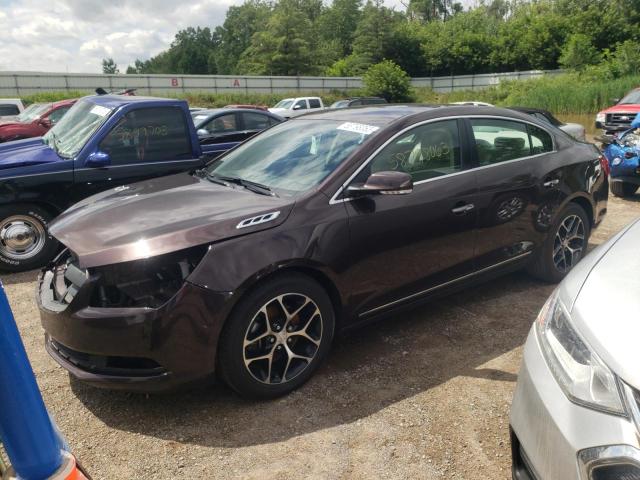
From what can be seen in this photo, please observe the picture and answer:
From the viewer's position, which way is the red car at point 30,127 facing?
facing the viewer and to the left of the viewer

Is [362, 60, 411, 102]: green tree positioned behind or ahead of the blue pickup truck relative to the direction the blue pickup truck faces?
behind

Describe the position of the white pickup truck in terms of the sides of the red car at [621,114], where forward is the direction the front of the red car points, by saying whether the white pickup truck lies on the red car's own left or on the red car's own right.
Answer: on the red car's own right

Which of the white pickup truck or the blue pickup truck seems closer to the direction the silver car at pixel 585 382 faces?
the blue pickup truck

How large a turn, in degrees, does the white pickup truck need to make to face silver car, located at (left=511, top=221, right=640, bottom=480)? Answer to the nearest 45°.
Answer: approximately 45° to its left

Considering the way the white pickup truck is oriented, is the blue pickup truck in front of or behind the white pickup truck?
in front

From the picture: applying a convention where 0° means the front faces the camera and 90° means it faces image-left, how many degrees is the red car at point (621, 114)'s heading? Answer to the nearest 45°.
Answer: approximately 45°

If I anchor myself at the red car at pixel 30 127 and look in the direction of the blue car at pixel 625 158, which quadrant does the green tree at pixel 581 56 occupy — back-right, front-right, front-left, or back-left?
front-left

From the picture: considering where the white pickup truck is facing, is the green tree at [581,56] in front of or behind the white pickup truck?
behind

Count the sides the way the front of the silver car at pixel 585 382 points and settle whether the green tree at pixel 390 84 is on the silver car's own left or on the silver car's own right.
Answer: on the silver car's own right

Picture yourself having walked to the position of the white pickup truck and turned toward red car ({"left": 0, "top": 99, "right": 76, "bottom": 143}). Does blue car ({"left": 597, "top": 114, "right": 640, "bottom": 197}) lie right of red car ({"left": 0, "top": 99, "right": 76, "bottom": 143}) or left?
left

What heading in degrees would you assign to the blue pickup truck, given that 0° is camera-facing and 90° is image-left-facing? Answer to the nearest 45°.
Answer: approximately 45°

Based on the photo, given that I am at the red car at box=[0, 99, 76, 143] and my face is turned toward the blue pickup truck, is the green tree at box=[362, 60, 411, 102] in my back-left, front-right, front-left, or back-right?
back-left

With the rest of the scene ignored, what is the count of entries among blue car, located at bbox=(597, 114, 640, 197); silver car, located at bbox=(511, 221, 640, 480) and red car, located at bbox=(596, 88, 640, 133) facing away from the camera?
0

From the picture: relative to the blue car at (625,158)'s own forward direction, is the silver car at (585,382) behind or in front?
in front

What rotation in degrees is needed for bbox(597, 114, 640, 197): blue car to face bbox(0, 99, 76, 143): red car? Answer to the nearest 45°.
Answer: approximately 45° to its right

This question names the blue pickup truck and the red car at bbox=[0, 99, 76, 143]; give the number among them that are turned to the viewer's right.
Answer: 0

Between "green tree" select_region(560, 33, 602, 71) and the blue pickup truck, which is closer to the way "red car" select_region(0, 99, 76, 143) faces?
the blue pickup truck

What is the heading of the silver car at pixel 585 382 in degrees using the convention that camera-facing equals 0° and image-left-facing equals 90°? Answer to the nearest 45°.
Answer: approximately 45°
